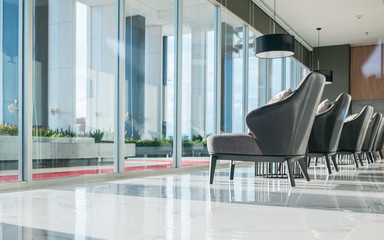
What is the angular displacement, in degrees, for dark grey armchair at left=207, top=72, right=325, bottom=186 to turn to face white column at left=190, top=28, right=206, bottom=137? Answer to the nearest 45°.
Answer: approximately 90° to its right

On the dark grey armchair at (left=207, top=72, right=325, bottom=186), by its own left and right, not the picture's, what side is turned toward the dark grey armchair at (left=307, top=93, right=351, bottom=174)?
right

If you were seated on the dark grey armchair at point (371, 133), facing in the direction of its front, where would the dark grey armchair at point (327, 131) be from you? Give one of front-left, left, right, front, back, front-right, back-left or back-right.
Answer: left

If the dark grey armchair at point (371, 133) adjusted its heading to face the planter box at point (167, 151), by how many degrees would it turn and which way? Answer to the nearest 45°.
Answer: approximately 45° to its left

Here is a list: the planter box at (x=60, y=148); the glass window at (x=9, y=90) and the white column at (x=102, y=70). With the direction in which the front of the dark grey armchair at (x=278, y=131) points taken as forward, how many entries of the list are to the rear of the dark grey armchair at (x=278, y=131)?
0

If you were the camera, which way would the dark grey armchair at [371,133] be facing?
facing to the left of the viewer

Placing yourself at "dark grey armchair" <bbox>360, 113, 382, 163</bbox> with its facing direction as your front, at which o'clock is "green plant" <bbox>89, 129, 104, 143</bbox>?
The green plant is roughly at 10 o'clock from the dark grey armchair.

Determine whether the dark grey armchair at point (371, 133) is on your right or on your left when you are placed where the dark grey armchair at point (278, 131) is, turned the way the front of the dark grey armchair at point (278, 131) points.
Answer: on your right

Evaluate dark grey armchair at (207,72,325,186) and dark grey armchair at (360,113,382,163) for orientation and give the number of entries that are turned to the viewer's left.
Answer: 2

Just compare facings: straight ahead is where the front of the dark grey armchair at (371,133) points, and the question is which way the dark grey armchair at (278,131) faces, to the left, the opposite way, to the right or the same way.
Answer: the same way

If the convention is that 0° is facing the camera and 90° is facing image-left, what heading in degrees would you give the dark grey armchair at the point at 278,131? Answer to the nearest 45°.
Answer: approximately 90°
